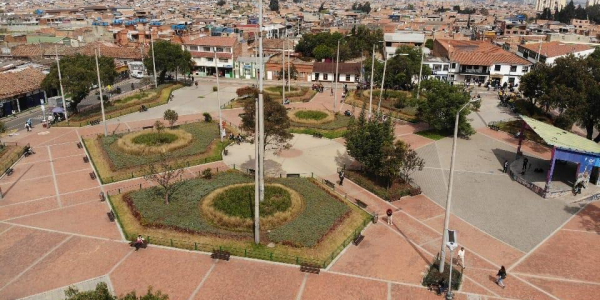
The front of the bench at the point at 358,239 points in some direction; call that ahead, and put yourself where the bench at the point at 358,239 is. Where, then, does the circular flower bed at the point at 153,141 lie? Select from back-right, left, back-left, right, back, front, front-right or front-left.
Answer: back

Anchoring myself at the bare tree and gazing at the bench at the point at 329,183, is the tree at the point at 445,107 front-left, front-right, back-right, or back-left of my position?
front-left

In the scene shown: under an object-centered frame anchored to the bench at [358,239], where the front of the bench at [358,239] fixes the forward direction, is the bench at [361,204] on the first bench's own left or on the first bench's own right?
on the first bench's own left

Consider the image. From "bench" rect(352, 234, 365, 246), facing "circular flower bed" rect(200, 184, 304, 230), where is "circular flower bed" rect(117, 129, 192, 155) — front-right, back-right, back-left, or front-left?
front-right

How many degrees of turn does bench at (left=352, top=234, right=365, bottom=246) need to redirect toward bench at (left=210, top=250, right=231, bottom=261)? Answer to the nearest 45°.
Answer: approximately 90° to its right

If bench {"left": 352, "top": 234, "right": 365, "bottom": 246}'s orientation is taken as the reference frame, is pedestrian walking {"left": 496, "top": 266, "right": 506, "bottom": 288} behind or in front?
in front

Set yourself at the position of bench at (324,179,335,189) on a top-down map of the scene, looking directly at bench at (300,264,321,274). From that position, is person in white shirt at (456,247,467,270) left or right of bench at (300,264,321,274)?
left

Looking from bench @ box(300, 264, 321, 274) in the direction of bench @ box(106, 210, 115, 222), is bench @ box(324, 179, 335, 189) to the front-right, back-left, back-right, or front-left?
front-right

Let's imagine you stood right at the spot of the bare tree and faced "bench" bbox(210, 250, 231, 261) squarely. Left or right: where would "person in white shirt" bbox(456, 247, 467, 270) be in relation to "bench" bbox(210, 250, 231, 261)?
left

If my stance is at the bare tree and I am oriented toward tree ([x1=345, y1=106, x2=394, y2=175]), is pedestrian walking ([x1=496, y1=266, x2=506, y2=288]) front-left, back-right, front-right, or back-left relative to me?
front-right
